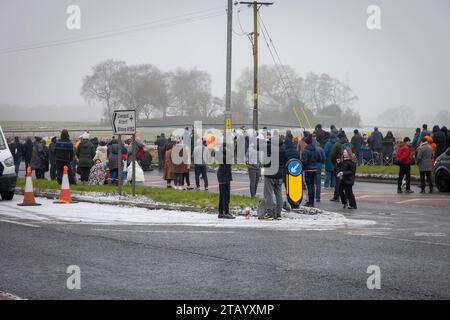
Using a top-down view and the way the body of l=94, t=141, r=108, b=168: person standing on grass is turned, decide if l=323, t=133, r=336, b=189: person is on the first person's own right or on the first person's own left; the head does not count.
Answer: on the first person's own right

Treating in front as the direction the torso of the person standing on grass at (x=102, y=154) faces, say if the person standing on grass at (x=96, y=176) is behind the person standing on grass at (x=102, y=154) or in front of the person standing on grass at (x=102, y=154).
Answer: behind

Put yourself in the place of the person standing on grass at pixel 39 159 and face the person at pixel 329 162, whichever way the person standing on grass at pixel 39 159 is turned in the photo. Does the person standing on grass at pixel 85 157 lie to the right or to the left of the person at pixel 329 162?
right

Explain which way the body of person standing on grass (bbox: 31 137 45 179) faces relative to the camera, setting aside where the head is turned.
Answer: away from the camera

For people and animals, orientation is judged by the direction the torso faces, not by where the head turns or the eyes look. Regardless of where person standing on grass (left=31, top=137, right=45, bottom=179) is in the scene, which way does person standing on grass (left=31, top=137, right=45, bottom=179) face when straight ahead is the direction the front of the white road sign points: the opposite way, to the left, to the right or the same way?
the opposite way

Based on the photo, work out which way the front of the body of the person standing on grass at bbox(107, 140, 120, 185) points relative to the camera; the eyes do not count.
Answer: away from the camera

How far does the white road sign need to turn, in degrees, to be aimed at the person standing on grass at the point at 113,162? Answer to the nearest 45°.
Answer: approximately 180°

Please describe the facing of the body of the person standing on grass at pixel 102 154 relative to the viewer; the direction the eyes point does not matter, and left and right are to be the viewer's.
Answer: facing away from the viewer

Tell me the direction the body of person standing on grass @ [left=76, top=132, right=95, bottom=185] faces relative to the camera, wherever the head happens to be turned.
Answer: away from the camera

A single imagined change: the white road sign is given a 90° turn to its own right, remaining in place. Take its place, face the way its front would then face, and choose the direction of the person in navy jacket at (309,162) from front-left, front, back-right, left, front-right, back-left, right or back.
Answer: back

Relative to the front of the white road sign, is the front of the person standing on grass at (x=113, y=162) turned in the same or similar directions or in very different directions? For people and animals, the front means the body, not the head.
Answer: very different directions
